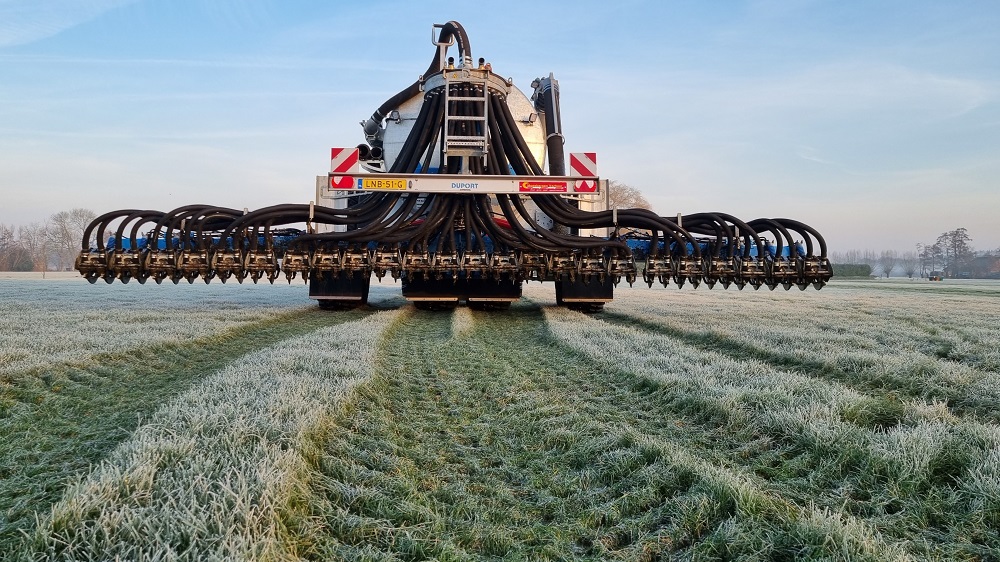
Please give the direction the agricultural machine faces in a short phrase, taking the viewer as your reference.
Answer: facing away from the viewer
